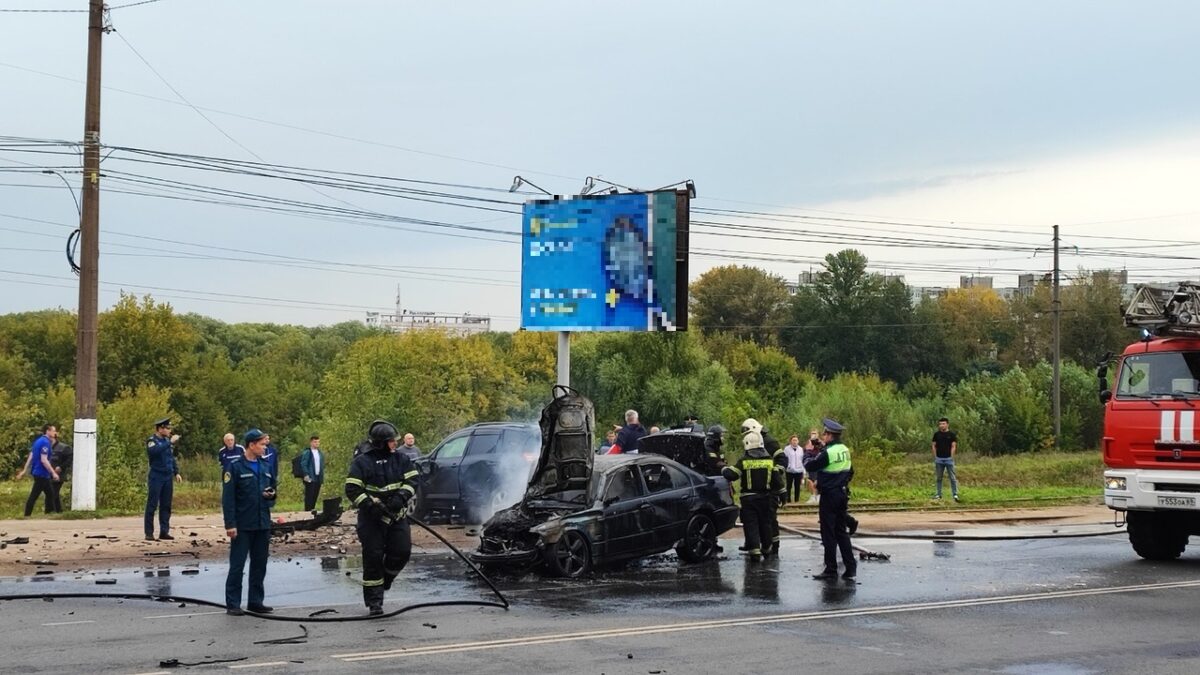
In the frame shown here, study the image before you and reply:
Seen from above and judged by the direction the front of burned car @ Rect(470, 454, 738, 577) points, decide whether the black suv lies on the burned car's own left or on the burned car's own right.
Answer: on the burned car's own right

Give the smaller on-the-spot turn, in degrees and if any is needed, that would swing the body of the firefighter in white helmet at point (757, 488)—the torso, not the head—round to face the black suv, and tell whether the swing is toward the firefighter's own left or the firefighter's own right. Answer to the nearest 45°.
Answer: approximately 45° to the firefighter's own left

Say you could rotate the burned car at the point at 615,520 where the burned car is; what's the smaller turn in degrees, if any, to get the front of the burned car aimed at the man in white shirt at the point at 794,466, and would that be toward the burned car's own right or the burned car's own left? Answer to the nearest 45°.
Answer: approximately 135° to the burned car's own right

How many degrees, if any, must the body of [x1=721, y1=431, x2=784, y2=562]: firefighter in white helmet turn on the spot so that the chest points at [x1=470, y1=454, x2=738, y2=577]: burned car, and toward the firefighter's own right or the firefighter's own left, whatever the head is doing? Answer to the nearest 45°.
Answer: approximately 135° to the firefighter's own left

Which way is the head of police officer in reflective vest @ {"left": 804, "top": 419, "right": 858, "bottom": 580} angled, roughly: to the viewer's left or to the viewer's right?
to the viewer's left

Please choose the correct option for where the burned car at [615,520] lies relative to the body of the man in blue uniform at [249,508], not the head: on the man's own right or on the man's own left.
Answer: on the man's own left

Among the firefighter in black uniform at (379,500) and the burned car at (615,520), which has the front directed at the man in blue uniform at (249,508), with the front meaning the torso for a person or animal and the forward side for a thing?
the burned car

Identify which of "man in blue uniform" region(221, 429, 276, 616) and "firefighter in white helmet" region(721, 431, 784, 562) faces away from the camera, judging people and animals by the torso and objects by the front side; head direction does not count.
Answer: the firefighter in white helmet

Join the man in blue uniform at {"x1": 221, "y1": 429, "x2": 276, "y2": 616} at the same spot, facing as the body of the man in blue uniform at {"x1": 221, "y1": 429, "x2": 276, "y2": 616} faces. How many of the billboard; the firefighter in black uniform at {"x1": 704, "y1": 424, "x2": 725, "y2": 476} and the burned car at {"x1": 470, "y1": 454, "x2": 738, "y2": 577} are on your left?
3

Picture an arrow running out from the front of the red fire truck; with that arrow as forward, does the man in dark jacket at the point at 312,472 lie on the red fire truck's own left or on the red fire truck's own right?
on the red fire truck's own right

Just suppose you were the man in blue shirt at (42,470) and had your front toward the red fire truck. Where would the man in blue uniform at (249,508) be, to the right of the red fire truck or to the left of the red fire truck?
right

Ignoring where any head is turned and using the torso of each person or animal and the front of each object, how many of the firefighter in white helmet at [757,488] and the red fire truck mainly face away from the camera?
1

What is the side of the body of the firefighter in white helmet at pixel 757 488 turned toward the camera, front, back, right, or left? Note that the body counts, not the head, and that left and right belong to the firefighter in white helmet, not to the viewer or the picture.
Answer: back

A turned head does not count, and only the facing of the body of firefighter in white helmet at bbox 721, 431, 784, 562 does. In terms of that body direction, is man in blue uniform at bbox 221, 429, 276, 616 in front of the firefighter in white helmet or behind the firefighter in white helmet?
behind
